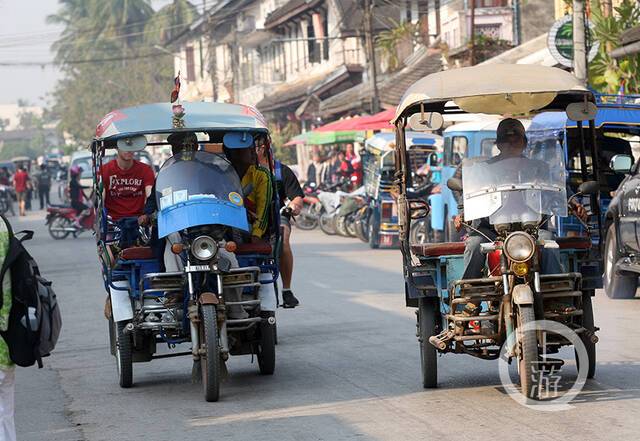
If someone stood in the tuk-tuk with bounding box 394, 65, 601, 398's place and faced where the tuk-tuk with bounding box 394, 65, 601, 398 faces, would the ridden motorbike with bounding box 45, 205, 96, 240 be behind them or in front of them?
behind

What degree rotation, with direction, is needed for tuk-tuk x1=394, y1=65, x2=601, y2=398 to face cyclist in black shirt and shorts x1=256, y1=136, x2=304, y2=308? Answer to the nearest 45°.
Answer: approximately 135° to its right

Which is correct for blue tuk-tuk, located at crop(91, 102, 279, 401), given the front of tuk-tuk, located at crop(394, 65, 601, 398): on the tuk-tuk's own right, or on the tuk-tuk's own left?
on the tuk-tuk's own right

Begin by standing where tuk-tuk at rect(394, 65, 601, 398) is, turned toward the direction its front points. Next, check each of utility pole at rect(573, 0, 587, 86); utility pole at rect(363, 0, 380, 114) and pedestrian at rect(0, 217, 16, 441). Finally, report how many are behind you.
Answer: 2

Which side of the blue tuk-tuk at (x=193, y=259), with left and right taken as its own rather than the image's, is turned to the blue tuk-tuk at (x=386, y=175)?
back

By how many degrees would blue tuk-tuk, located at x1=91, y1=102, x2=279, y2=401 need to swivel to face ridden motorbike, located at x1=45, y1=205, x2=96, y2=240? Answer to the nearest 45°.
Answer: approximately 180°
